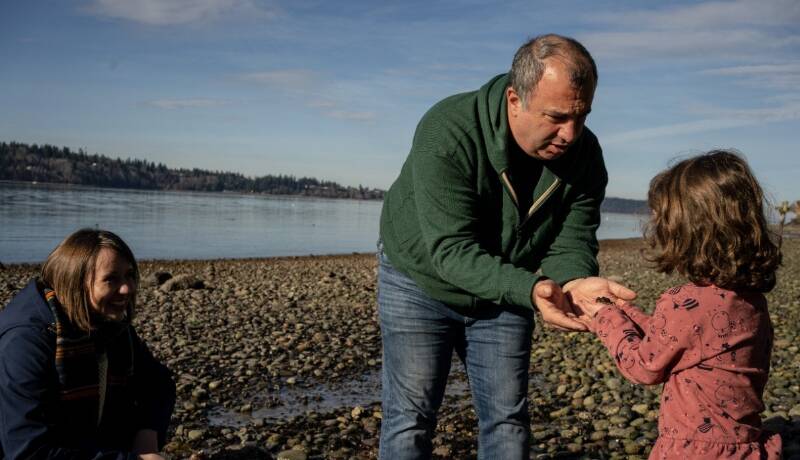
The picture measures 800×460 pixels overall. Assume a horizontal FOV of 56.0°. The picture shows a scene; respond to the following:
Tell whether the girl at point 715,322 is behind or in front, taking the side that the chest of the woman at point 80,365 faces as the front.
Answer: in front

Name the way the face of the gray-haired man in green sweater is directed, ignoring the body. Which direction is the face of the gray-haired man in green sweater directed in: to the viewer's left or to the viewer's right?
to the viewer's right

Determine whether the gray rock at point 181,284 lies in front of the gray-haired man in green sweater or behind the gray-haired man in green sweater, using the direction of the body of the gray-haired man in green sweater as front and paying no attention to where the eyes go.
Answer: behind

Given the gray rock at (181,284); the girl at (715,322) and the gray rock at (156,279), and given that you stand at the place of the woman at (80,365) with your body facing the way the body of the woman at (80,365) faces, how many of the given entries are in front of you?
1

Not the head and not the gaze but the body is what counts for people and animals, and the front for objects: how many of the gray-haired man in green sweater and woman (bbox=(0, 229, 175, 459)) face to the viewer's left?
0

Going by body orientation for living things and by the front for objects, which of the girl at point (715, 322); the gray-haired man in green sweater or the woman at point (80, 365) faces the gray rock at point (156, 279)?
the girl at point (715, 322)

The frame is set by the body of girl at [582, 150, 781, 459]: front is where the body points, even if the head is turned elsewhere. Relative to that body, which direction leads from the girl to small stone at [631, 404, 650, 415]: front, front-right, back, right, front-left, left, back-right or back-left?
front-right

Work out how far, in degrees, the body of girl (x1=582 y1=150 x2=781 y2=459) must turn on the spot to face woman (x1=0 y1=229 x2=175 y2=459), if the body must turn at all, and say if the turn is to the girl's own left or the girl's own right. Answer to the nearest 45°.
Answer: approximately 45° to the girl's own left

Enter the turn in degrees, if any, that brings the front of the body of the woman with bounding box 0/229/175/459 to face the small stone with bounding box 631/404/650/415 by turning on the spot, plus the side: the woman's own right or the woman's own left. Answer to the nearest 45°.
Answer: approximately 45° to the woman's own left

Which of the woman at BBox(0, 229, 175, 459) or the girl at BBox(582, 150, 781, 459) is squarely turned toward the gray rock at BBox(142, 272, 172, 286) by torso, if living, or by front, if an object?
the girl at BBox(582, 150, 781, 459)

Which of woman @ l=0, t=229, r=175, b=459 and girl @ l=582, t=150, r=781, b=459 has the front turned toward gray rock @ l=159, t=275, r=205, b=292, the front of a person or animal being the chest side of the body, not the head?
girl @ l=582, t=150, r=781, b=459

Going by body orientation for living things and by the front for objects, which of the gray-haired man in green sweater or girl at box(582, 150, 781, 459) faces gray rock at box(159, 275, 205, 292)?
the girl

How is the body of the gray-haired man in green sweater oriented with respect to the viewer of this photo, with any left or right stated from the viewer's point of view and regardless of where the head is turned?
facing the viewer and to the right of the viewer

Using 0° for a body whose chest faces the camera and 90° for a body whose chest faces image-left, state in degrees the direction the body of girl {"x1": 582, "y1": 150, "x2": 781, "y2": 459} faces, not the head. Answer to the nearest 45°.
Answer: approximately 135°

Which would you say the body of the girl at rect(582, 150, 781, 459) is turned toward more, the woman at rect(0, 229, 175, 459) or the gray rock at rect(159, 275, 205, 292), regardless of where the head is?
the gray rock

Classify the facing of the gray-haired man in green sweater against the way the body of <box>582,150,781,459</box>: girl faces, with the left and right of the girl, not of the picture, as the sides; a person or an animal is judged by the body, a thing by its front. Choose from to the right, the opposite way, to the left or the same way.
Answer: the opposite way
